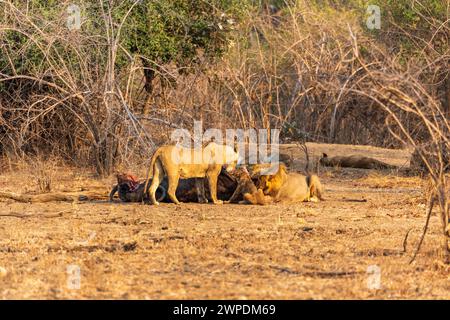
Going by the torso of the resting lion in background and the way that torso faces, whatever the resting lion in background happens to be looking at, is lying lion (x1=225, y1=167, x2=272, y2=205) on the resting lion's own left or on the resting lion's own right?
on the resting lion's own left

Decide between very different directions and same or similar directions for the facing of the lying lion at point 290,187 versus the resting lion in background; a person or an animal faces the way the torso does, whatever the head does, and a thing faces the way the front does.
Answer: same or similar directions

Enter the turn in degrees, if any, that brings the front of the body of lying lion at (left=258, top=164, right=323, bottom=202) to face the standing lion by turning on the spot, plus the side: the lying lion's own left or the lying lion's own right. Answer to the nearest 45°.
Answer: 0° — it already faces it

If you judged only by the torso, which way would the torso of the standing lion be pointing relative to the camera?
to the viewer's right

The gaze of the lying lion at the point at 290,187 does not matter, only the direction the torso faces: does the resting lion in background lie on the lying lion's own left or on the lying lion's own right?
on the lying lion's own right

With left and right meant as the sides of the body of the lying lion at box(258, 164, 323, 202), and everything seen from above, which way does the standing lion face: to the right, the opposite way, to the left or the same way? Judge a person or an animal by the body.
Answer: the opposite way

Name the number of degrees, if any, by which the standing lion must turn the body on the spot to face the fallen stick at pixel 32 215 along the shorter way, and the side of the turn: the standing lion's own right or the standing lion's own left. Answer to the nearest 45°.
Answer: approximately 135° to the standing lion's own right

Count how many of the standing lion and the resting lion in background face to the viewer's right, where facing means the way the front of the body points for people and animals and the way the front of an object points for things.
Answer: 1

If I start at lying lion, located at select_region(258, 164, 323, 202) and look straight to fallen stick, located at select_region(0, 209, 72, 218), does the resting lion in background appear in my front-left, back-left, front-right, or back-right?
back-right

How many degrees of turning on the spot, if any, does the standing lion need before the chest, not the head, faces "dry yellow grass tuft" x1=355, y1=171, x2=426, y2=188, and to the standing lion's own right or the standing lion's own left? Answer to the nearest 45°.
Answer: approximately 45° to the standing lion's own left

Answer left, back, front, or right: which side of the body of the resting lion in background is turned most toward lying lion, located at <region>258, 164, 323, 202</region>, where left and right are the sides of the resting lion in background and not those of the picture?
left

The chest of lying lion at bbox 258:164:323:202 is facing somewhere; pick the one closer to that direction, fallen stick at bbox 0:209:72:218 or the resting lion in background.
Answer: the fallen stick

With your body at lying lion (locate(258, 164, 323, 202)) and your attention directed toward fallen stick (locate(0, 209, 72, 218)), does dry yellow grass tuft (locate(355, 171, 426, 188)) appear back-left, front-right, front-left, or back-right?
back-right

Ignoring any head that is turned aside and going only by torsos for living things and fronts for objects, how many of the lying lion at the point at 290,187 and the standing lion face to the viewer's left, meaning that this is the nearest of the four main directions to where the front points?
1

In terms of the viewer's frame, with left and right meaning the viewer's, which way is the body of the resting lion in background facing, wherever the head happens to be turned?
facing to the left of the viewer

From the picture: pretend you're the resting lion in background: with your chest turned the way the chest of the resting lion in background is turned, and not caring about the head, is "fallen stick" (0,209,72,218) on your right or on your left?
on your left

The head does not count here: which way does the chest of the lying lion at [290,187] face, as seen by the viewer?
to the viewer's left

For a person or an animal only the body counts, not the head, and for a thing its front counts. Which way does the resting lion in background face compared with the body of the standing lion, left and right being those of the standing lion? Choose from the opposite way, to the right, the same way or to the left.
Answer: the opposite way
